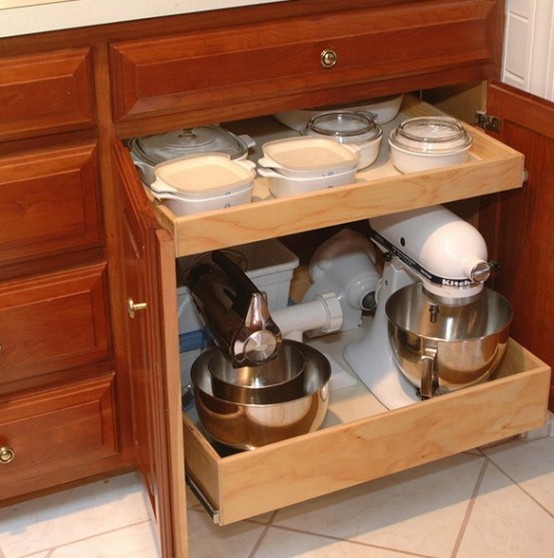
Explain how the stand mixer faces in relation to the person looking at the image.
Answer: facing the viewer and to the right of the viewer

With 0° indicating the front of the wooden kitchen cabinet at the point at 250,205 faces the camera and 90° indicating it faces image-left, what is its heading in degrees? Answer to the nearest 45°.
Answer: approximately 315°

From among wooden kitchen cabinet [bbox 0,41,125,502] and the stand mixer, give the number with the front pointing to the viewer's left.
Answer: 0
